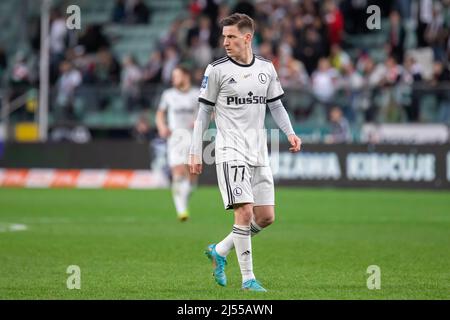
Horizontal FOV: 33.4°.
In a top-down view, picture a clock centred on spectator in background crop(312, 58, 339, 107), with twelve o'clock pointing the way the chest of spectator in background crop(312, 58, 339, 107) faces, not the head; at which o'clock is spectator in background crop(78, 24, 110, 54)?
spectator in background crop(78, 24, 110, 54) is roughly at 4 o'clock from spectator in background crop(312, 58, 339, 107).

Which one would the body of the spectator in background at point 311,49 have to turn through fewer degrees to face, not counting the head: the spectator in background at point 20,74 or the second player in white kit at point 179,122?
the second player in white kit

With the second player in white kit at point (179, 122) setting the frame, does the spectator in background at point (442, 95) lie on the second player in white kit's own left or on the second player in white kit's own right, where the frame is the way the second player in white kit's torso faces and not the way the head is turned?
on the second player in white kit's own left

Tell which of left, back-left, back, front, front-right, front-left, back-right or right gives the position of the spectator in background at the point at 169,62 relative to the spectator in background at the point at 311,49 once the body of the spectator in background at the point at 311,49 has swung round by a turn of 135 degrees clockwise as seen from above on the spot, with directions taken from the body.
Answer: front-left

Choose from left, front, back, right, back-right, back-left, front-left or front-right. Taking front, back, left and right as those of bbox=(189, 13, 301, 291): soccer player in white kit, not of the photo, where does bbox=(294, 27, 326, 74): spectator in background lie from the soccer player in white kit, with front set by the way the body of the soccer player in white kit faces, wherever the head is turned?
back-left

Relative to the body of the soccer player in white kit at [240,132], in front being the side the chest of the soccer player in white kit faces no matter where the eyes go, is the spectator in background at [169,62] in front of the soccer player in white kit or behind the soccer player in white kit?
behind

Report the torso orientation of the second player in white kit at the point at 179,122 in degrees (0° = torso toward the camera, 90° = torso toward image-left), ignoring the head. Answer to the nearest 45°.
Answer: approximately 0°

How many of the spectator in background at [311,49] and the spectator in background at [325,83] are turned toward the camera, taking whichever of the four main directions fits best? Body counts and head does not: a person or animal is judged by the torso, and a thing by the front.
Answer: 2

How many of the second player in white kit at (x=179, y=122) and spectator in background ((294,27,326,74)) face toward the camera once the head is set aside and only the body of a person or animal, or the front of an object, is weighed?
2
